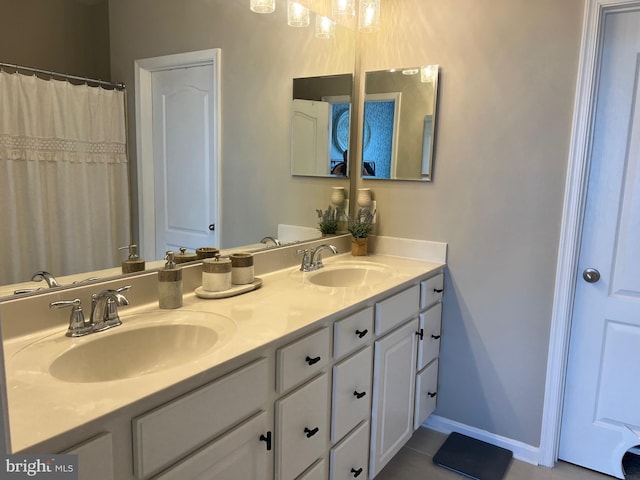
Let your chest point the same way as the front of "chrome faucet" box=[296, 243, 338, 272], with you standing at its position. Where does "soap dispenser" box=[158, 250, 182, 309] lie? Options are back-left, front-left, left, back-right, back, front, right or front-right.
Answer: right

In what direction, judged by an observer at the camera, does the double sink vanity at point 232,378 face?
facing the viewer and to the right of the viewer

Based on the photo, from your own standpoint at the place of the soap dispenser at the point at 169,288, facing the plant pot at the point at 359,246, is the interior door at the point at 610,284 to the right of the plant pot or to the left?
right

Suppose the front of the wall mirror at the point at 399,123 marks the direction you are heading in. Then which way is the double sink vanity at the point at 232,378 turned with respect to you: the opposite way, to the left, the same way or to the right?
to the left

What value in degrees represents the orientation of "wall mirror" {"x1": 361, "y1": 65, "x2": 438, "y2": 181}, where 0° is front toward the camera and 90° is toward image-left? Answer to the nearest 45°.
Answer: approximately 45°

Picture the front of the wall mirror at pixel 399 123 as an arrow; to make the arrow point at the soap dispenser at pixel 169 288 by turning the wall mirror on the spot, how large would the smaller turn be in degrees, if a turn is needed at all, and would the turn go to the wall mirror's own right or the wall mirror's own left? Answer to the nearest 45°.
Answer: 0° — it already faces it
